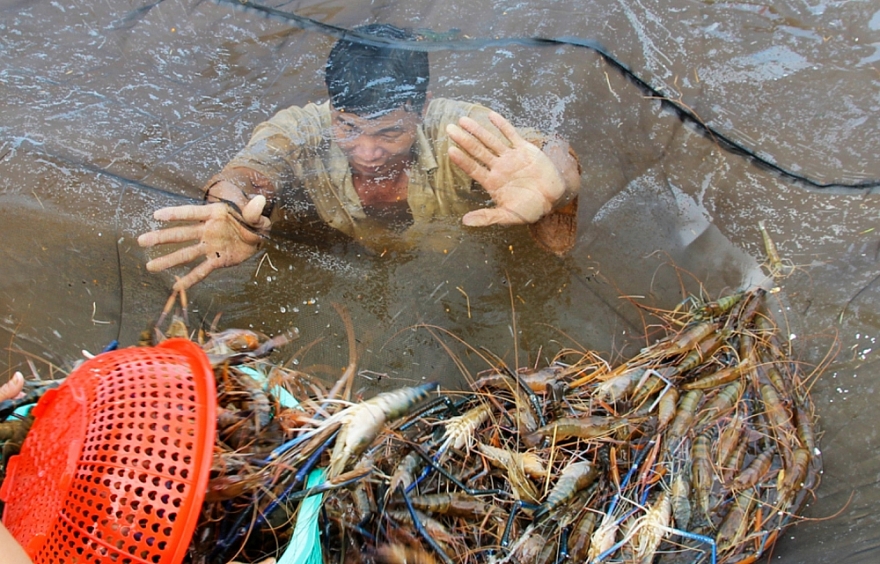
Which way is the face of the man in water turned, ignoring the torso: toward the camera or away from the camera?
toward the camera

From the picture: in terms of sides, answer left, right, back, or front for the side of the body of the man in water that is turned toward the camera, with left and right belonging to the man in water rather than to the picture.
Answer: front

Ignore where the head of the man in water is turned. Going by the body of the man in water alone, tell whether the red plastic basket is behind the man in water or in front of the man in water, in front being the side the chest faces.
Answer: in front

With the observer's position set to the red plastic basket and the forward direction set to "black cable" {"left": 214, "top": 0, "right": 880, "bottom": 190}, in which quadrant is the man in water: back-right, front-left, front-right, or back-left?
front-left
